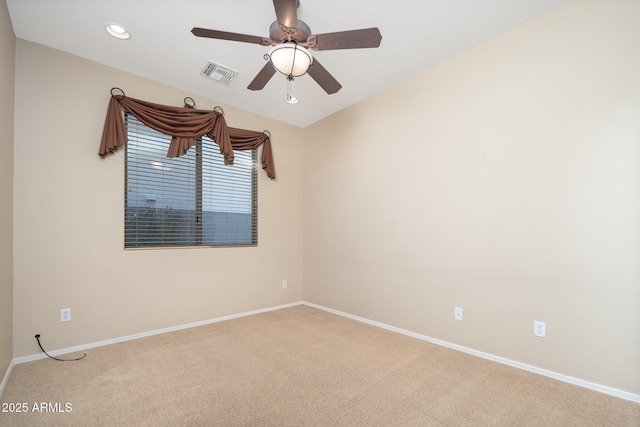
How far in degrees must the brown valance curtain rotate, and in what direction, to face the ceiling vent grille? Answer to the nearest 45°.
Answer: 0° — it already faces it

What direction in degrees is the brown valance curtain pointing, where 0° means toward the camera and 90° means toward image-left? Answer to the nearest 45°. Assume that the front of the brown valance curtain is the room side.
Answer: approximately 315°

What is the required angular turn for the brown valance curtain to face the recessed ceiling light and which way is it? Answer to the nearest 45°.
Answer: approximately 90° to its right

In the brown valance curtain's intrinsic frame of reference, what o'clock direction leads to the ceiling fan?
The ceiling fan is roughly at 1 o'clock from the brown valance curtain.
